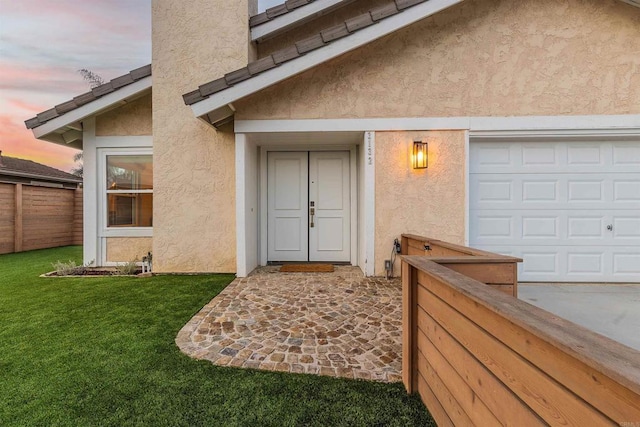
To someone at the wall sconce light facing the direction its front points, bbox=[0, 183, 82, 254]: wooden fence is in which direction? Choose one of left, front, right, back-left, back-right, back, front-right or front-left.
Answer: right

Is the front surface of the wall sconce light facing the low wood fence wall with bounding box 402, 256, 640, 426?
yes

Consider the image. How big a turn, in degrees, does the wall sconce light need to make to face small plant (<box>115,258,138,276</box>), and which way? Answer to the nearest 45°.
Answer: approximately 90° to its right

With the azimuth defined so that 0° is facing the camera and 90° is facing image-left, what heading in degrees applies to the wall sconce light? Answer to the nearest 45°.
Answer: approximately 0°

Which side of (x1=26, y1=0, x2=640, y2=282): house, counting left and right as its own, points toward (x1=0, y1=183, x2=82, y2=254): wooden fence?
right

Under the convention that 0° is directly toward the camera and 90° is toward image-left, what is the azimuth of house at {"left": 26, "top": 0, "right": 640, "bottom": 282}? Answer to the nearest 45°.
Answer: approximately 0°

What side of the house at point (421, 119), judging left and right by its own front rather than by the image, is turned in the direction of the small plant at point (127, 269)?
right

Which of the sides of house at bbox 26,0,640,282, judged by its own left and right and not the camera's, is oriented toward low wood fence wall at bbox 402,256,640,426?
front
